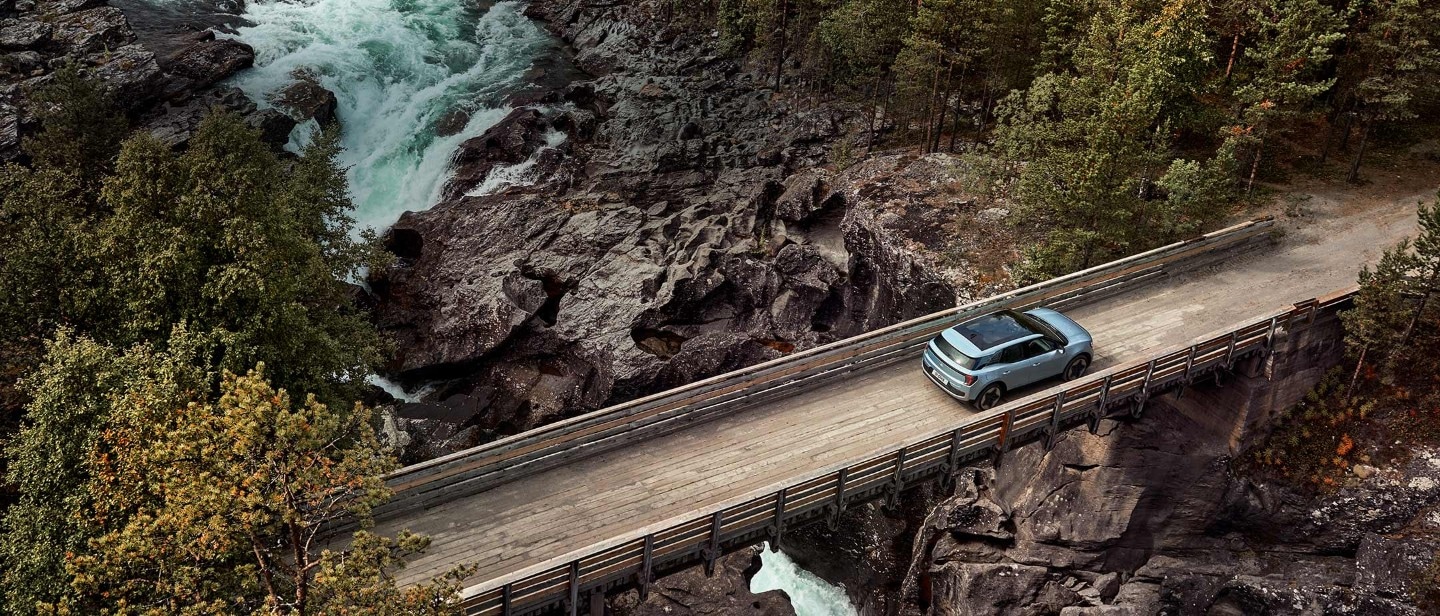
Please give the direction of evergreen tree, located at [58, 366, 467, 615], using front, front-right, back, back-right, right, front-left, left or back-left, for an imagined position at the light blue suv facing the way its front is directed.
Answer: back

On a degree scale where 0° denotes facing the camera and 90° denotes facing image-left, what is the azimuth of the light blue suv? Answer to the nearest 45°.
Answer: approximately 225°

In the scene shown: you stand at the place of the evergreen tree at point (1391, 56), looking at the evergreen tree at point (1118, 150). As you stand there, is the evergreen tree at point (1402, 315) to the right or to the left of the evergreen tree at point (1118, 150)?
left

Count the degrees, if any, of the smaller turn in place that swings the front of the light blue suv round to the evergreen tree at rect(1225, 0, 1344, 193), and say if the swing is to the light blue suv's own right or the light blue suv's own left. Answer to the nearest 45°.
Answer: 0° — it already faces it

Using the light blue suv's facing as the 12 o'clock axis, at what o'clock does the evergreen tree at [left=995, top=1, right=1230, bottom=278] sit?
The evergreen tree is roughly at 11 o'clock from the light blue suv.

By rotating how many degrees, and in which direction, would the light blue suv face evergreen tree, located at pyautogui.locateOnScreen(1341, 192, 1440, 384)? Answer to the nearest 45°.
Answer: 0° — it already faces it

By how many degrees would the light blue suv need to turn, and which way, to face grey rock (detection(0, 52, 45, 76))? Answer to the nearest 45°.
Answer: approximately 135° to its left

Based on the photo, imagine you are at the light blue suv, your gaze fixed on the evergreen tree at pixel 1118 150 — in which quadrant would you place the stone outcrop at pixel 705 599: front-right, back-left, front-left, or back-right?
back-left
